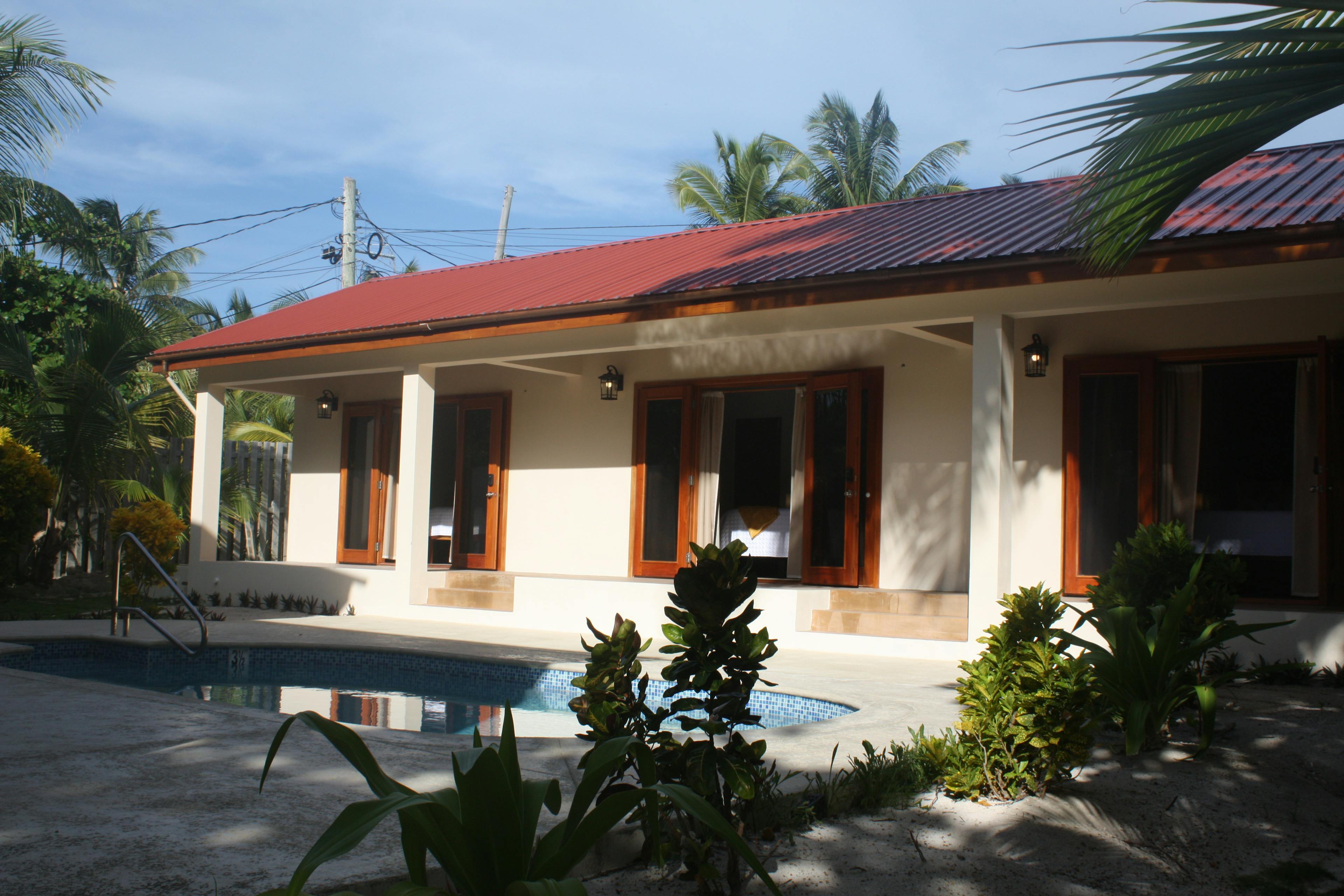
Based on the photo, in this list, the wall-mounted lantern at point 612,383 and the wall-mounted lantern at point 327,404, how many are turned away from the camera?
0

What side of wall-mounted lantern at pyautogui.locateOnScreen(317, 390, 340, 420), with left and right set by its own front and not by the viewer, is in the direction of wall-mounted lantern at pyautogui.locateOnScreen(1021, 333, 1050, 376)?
left

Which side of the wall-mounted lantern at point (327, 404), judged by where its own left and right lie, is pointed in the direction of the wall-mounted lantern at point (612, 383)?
left

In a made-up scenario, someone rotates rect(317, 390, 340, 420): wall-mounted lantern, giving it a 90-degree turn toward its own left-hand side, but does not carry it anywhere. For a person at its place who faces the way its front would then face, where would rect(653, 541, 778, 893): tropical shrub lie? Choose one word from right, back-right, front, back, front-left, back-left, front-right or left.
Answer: front-right

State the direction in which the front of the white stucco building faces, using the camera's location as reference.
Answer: facing the viewer and to the left of the viewer

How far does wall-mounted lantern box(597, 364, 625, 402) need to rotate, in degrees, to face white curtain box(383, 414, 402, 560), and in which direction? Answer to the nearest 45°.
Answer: approximately 90° to its right

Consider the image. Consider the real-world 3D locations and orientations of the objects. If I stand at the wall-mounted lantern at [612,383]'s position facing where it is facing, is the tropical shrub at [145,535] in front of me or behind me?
in front

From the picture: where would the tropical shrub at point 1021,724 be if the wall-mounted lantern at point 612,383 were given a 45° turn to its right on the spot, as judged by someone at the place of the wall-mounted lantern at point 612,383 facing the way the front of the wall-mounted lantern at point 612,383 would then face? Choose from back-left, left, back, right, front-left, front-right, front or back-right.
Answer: left
